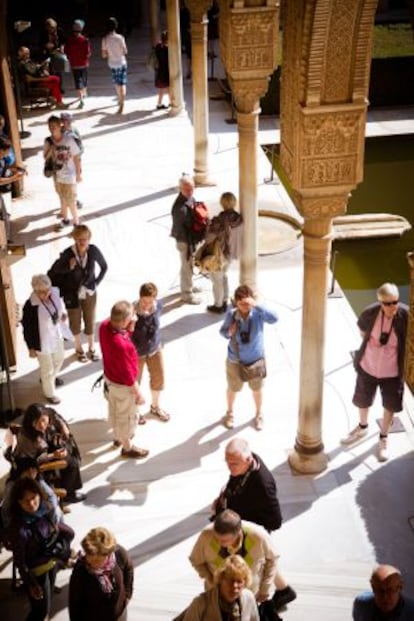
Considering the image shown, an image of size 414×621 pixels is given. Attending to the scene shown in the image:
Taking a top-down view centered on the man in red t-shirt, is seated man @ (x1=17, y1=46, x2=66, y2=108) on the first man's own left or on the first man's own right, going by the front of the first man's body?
on the first man's own left

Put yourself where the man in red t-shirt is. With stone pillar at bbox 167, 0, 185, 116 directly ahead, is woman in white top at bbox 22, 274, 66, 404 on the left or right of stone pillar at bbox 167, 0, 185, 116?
left

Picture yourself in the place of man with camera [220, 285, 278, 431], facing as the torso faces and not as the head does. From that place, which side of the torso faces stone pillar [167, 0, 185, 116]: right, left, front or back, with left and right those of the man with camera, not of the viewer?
back
